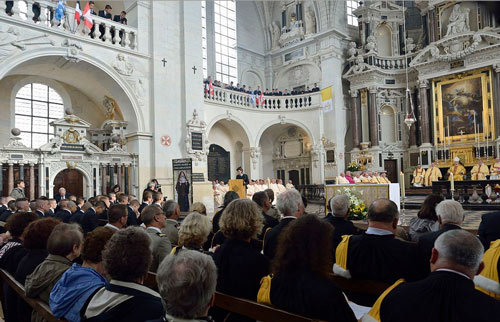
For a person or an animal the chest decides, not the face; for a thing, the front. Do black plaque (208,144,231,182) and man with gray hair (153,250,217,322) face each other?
yes

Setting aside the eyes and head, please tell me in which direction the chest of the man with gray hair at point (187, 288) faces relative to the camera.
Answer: away from the camera

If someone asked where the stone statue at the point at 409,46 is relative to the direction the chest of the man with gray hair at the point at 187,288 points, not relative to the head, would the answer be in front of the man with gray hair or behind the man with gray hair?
in front

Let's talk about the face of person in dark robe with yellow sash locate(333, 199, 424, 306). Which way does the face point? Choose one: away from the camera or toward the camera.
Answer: away from the camera

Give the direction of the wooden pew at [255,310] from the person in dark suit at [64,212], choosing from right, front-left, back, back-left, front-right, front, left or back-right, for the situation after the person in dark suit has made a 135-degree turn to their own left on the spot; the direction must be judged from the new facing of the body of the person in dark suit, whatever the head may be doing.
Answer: back-left

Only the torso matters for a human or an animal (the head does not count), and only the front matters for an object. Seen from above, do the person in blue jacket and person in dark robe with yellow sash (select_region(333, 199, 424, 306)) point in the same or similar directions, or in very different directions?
same or similar directions

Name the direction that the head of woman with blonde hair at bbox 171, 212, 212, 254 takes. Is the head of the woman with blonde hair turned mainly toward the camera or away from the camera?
away from the camera

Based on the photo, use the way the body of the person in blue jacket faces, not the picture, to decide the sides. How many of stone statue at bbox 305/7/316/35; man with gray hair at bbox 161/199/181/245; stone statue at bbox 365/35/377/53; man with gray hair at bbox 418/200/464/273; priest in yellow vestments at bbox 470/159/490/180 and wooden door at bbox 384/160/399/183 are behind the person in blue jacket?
0

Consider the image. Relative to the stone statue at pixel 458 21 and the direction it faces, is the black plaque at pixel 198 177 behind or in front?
in front

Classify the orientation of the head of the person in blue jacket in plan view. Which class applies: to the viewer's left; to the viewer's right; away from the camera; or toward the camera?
away from the camera

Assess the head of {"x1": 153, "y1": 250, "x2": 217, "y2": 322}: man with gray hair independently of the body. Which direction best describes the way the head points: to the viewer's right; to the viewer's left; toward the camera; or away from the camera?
away from the camera

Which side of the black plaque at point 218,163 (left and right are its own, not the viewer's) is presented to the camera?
front

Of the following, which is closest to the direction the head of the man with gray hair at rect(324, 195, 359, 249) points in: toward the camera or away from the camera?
away from the camera

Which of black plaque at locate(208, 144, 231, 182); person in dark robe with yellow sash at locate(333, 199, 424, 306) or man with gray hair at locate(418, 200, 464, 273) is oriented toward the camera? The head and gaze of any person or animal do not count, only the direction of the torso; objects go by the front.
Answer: the black plaque
